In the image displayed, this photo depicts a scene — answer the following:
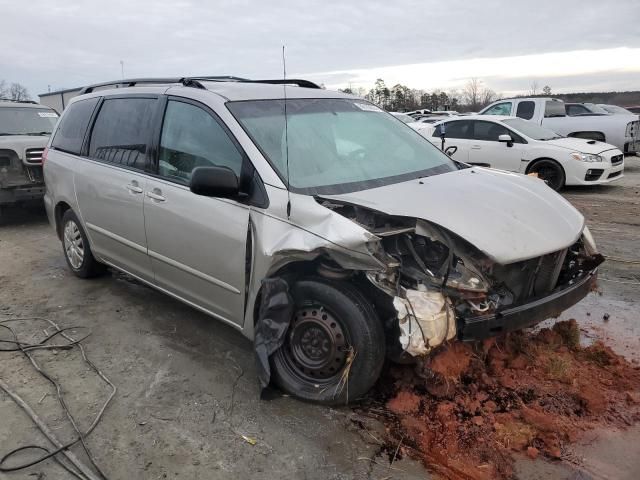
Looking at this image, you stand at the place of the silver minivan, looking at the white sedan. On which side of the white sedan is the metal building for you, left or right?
left

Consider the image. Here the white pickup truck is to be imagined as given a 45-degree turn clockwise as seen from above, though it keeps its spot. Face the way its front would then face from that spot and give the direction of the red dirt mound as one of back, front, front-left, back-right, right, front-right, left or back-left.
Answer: back

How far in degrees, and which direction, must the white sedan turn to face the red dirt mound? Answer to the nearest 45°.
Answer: approximately 45° to its right

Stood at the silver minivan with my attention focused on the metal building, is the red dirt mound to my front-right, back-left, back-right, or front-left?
back-right

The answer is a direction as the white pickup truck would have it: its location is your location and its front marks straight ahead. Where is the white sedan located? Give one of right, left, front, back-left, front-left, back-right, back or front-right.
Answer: back-left

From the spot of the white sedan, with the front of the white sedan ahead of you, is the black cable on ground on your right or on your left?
on your right

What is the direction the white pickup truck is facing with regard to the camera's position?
facing away from the viewer and to the left of the viewer

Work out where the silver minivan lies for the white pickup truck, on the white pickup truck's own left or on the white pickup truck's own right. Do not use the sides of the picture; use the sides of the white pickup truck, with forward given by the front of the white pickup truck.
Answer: on the white pickup truck's own left

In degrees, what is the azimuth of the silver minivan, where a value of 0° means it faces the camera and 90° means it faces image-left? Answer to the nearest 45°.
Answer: approximately 315°

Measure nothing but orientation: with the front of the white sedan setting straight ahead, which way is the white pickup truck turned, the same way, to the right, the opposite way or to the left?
the opposite way

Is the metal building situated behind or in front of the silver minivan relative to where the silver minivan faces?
behind

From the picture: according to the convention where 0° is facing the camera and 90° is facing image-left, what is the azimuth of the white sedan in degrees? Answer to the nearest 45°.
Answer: approximately 315°
